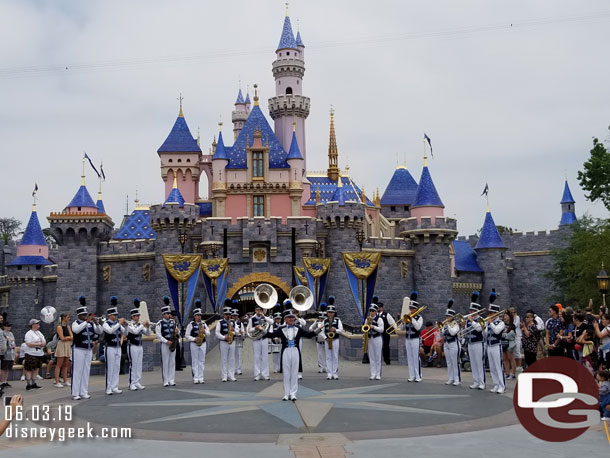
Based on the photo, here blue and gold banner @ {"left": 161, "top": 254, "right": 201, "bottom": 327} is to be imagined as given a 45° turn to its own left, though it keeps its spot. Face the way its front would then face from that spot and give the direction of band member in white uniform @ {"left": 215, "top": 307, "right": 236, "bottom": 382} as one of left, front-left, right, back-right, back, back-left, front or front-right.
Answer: front-right

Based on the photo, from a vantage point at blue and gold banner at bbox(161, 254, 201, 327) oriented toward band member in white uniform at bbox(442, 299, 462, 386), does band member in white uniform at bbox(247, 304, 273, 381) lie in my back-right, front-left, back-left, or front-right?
front-right

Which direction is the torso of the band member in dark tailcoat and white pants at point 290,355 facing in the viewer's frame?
toward the camera

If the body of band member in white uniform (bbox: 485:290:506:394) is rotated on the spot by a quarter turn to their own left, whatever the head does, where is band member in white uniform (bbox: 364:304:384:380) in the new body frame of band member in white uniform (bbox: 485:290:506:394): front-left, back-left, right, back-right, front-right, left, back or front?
back

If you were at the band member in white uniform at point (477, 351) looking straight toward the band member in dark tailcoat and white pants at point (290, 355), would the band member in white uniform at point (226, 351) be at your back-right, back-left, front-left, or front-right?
front-right

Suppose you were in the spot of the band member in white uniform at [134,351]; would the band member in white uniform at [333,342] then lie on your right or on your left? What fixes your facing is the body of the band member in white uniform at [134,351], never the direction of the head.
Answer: on your left

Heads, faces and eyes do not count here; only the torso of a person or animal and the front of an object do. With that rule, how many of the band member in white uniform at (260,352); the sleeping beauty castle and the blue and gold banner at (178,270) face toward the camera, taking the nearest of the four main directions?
3

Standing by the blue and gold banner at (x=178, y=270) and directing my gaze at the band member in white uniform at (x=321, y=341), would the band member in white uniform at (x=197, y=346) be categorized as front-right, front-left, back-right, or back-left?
front-right

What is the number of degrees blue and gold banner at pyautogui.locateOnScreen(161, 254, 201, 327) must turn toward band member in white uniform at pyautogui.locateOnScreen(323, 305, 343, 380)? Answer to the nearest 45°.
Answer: approximately 45° to its left

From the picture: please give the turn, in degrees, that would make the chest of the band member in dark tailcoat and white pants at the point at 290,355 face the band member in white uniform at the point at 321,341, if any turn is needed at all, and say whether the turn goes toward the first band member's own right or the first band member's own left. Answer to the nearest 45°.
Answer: approximately 180°

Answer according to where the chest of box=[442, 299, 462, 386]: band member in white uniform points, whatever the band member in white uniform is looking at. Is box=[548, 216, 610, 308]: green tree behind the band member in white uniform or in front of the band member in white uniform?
behind

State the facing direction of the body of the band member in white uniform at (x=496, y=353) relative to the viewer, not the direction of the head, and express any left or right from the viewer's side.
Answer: facing the viewer and to the left of the viewer

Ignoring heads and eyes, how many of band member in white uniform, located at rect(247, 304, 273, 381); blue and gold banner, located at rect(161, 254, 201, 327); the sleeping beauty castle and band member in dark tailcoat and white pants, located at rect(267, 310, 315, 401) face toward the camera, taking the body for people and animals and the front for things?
4

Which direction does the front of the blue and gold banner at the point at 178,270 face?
toward the camera

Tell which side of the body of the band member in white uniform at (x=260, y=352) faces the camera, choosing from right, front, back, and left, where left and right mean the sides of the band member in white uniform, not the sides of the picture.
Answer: front

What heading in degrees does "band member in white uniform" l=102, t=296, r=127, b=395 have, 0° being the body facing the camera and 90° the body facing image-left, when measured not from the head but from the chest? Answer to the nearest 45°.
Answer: approximately 315°

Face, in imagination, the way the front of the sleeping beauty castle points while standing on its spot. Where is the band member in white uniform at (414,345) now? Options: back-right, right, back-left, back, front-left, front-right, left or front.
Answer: front
